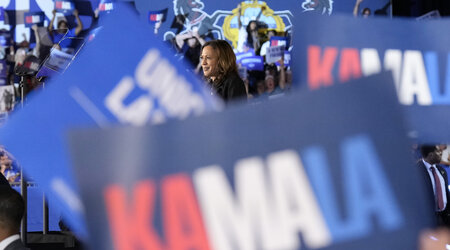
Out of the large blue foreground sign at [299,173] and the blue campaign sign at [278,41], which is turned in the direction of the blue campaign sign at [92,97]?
the blue campaign sign at [278,41]

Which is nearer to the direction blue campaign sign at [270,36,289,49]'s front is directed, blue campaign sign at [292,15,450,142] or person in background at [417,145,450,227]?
the blue campaign sign

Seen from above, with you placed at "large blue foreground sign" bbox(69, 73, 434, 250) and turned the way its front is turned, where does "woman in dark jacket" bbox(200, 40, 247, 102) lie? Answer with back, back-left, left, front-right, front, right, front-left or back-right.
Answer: back

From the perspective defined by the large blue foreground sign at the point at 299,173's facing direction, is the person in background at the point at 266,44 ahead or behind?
behind

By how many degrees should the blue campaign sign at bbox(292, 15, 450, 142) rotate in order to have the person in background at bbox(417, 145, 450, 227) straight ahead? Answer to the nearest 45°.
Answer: approximately 180°

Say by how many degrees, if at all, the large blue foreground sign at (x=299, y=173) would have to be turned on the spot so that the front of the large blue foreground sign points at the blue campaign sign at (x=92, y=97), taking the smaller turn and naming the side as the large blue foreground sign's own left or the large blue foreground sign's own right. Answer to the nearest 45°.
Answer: approximately 135° to the large blue foreground sign's own right

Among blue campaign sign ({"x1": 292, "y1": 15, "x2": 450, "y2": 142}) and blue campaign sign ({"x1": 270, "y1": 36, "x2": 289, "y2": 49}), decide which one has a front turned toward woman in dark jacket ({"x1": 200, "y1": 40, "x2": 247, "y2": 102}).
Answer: blue campaign sign ({"x1": 270, "y1": 36, "x2": 289, "y2": 49})
